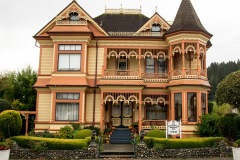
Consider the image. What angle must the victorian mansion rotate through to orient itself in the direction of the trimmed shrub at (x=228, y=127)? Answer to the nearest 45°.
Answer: approximately 45° to its left

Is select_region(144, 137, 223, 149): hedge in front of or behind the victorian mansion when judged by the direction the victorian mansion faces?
in front

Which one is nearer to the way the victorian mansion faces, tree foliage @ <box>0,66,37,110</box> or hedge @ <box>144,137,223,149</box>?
the hedge

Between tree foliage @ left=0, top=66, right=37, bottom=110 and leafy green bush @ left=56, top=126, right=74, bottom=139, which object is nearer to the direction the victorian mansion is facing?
the leafy green bush

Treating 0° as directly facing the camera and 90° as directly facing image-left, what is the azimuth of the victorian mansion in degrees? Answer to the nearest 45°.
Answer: approximately 0°

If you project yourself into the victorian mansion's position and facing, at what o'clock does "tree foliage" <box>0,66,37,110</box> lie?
The tree foliage is roughly at 4 o'clock from the victorian mansion.

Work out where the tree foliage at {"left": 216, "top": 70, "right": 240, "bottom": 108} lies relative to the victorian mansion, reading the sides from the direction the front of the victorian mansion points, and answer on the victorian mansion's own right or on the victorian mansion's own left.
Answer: on the victorian mansion's own left

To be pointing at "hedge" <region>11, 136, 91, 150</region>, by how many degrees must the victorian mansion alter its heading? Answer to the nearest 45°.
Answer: approximately 45° to its right
